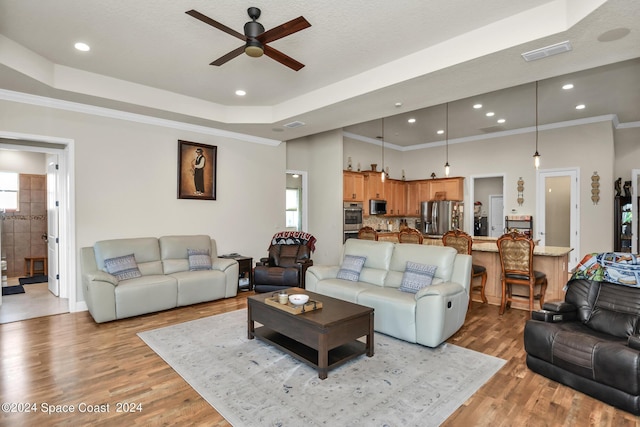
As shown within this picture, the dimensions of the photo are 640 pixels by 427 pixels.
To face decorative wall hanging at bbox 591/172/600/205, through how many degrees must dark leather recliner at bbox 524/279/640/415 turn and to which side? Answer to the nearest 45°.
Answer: approximately 135° to its right

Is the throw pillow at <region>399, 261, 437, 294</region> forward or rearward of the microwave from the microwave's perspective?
forward

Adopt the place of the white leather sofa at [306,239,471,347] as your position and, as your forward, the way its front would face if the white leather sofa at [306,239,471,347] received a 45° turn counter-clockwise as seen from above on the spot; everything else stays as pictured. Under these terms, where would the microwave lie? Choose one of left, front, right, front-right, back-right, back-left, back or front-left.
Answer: back

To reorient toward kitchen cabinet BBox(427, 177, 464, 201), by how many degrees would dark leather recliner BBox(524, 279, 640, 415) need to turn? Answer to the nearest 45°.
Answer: approximately 90° to its right

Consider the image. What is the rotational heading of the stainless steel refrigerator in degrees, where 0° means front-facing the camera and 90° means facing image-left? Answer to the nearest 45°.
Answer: approximately 45°

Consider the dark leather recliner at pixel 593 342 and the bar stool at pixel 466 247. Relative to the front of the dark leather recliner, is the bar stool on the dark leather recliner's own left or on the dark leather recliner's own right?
on the dark leather recliner's own right

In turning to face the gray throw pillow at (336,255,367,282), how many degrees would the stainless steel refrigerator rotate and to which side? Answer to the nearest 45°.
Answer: approximately 45° to its left

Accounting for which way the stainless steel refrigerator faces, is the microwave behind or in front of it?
in front

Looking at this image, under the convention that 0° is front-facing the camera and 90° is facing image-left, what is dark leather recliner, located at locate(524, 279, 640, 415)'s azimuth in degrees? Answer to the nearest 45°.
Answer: approximately 45°

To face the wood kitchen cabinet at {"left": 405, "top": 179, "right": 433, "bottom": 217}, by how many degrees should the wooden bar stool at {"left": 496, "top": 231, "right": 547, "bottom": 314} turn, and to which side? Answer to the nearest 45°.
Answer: approximately 90° to its left

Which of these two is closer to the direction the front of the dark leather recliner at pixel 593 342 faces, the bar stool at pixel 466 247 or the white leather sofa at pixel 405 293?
the white leather sofa

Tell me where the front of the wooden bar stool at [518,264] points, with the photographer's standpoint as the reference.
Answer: facing away from the viewer and to the right of the viewer

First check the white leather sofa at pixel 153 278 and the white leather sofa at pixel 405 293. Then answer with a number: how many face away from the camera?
0

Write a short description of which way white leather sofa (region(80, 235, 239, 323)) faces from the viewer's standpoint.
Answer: facing the viewer and to the right of the viewer

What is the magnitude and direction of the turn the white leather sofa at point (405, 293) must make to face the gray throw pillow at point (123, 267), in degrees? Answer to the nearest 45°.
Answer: approximately 45° to its right

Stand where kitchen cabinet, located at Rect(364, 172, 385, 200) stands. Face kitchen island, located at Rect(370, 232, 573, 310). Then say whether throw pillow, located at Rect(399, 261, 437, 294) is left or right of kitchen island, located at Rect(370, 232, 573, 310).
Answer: right
